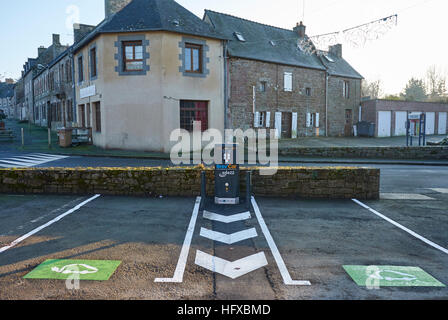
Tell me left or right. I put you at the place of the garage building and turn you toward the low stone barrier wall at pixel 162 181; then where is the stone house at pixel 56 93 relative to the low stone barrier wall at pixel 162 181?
right

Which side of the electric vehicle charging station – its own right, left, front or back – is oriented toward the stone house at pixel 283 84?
back

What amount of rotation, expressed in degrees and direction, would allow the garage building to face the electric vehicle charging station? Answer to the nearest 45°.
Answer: approximately 45° to its right

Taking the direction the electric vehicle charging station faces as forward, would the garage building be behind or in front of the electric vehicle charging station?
behind

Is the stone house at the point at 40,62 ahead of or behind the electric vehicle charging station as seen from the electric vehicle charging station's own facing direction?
behind

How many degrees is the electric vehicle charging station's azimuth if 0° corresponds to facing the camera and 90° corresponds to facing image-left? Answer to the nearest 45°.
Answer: approximately 0°

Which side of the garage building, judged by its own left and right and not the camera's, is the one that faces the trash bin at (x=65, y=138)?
right

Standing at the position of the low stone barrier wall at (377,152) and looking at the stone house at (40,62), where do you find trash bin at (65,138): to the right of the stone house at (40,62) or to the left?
left
